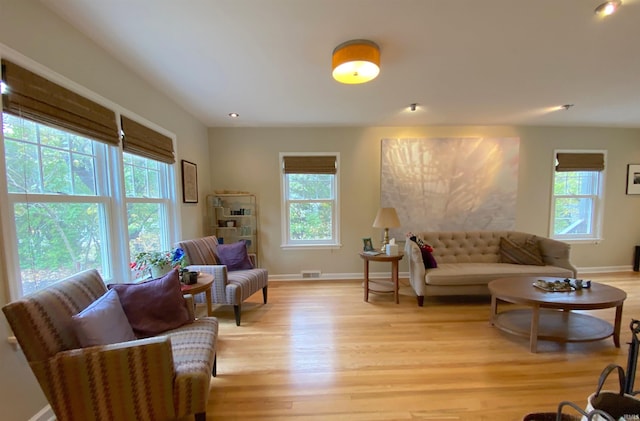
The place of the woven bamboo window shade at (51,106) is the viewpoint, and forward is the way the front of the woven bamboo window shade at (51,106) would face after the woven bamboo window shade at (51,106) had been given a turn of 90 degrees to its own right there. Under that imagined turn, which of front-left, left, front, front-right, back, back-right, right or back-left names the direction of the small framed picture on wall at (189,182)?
back

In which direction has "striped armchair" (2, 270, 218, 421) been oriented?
to the viewer's right

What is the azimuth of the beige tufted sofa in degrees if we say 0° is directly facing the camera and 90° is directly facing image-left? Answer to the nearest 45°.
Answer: approximately 0°

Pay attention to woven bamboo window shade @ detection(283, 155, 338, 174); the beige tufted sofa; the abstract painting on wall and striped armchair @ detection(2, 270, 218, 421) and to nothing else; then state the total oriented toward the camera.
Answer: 3

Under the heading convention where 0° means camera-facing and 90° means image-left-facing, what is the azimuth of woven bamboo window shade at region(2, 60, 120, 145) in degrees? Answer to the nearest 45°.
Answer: approximately 315°

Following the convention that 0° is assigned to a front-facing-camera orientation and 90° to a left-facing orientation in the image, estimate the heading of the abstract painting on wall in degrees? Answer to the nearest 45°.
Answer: approximately 0°
